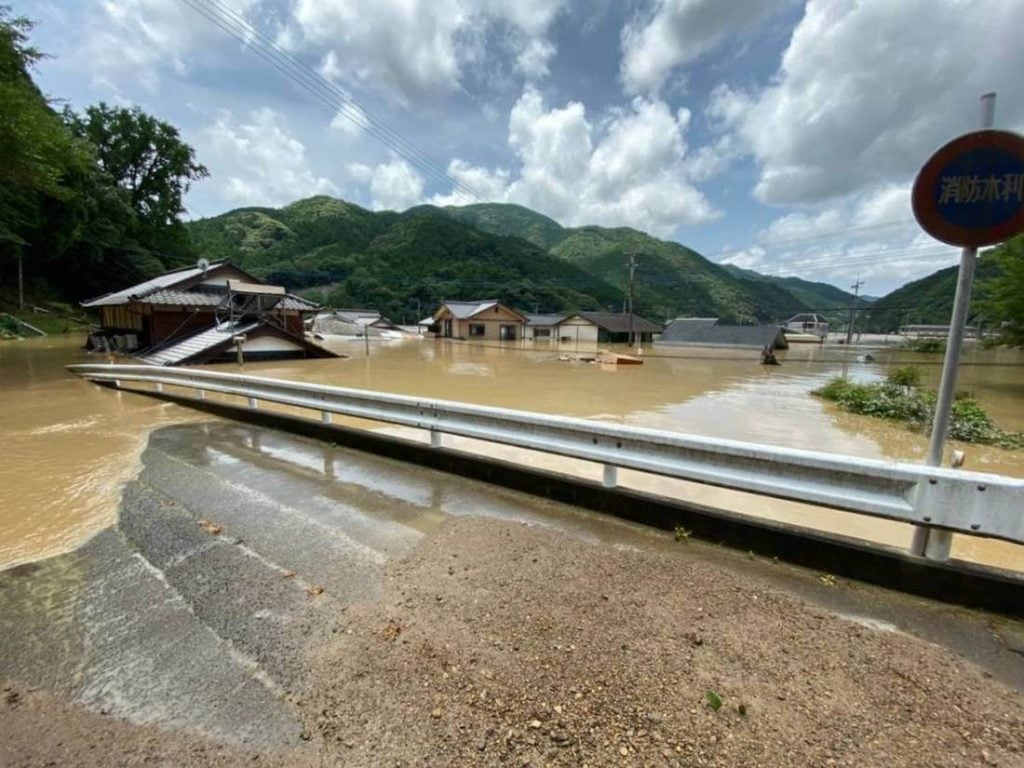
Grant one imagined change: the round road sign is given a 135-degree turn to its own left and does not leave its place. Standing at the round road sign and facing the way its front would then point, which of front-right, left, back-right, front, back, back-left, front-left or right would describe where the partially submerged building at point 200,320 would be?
back-left

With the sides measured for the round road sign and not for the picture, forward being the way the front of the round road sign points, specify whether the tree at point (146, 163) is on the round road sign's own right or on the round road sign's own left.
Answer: on the round road sign's own right

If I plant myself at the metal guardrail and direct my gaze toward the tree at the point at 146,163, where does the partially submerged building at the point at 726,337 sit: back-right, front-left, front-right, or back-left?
front-right

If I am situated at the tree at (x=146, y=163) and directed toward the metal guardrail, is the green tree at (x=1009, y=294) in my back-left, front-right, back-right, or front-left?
front-left

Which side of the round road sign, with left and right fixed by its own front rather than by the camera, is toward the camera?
front

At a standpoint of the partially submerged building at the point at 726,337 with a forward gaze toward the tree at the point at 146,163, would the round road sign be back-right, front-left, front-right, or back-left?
front-left

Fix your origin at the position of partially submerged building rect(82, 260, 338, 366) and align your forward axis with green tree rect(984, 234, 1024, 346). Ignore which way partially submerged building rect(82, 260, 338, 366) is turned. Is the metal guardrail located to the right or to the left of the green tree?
right

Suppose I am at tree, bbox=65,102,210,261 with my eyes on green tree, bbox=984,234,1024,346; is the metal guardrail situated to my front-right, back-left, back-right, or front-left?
front-right

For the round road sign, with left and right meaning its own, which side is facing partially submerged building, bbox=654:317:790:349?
back

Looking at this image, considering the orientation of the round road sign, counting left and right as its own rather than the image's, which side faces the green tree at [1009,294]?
back

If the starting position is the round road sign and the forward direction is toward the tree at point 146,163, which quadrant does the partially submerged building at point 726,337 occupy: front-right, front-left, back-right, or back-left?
front-right
